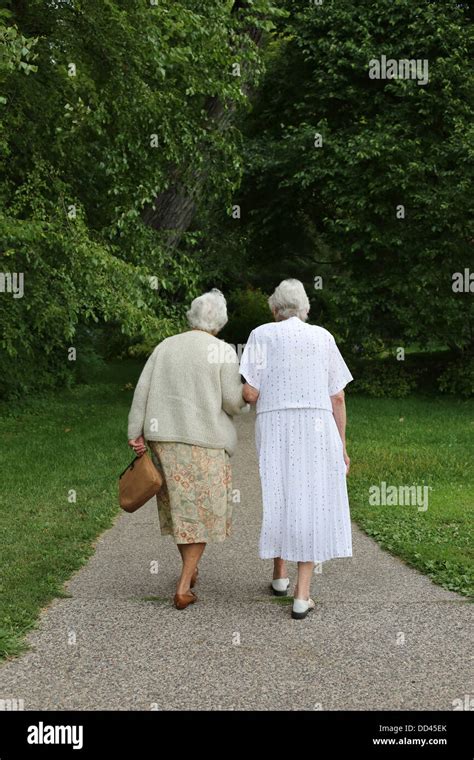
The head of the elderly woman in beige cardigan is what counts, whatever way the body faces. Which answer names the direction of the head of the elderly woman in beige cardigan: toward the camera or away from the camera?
away from the camera

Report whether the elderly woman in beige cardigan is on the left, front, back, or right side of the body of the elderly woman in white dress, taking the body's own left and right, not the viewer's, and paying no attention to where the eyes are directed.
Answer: left

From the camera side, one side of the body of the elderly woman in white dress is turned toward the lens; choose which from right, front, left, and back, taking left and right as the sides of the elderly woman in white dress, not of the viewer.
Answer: back
